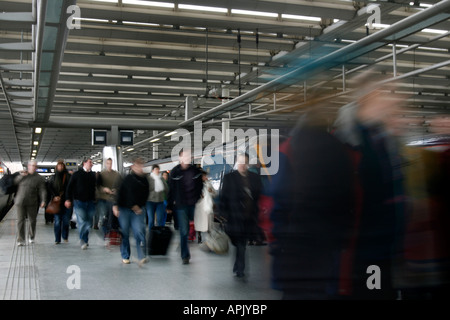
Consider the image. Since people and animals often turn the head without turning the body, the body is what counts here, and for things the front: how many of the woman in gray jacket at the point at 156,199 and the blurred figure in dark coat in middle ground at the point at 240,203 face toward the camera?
2

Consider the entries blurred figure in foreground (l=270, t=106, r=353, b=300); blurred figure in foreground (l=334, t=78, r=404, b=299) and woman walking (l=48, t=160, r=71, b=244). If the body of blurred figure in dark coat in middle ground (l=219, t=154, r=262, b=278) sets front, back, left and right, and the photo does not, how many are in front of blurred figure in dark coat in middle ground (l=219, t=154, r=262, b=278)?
2

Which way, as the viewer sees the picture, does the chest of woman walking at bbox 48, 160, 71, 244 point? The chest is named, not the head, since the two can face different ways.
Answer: toward the camera

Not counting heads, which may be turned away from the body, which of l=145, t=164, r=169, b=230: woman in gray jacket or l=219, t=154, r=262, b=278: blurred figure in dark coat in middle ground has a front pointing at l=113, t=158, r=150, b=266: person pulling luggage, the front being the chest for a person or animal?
the woman in gray jacket

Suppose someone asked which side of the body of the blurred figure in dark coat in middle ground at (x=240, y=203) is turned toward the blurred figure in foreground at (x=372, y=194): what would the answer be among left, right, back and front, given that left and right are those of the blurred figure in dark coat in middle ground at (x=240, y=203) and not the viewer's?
front

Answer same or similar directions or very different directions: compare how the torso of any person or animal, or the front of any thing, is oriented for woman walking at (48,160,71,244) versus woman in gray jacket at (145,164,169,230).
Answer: same or similar directions

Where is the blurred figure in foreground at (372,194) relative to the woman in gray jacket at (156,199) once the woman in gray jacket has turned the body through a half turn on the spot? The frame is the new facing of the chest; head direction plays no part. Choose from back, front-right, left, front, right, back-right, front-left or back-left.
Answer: back

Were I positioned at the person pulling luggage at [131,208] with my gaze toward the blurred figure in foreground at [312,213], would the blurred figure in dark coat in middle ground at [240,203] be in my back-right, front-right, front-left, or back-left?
front-left

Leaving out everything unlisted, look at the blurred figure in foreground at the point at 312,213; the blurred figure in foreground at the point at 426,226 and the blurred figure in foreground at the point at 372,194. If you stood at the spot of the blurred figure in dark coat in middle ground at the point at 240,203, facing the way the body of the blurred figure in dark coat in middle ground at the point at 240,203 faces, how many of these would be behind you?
0

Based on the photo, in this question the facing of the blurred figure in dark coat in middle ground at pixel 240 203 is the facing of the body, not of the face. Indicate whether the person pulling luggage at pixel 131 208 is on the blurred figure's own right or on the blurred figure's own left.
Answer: on the blurred figure's own right

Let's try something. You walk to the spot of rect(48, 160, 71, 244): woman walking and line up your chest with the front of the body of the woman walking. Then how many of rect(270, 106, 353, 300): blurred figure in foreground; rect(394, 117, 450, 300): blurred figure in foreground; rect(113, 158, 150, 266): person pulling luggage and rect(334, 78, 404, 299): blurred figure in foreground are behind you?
0

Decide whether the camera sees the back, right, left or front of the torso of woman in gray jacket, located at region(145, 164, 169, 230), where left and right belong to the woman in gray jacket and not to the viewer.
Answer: front

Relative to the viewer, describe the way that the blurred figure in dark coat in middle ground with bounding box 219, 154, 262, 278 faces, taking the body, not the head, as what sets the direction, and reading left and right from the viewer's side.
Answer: facing the viewer

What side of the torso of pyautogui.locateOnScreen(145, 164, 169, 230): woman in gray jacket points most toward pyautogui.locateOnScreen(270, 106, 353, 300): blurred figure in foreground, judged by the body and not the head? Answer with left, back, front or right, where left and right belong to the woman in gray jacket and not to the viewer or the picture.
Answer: front

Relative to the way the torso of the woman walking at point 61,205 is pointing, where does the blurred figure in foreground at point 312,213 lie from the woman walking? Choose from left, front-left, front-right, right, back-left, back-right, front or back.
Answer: front

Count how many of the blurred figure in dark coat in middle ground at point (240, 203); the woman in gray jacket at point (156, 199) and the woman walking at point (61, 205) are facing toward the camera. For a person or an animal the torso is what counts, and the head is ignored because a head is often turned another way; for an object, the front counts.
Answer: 3

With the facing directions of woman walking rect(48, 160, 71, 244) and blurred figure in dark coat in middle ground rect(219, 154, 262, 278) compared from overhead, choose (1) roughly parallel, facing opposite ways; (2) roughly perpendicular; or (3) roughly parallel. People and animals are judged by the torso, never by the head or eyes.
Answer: roughly parallel
